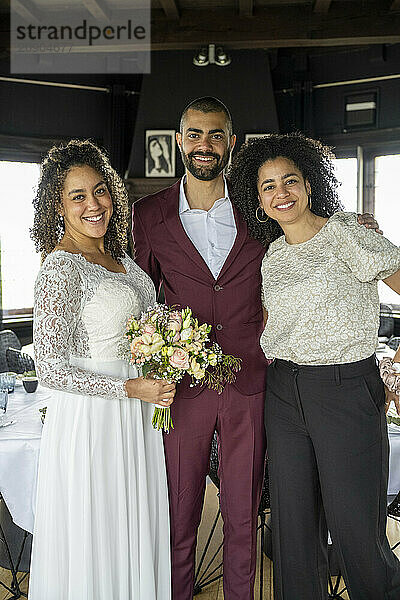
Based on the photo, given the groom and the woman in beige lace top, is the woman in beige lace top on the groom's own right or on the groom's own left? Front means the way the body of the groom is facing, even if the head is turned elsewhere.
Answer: on the groom's own left

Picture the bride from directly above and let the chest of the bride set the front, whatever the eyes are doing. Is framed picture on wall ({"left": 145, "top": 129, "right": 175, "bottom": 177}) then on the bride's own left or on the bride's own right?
on the bride's own left

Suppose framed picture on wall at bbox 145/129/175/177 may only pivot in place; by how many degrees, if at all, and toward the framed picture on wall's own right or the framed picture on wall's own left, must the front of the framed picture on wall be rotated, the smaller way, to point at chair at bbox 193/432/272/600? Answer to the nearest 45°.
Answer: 0° — it already faces it

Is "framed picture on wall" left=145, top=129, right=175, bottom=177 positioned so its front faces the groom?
yes

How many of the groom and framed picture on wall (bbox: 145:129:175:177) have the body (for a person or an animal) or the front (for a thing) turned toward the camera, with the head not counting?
2

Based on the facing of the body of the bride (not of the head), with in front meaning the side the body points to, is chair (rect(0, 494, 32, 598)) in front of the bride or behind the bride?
behind

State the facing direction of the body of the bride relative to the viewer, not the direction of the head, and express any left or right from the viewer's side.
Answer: facing the viewer and to the right of the viewer

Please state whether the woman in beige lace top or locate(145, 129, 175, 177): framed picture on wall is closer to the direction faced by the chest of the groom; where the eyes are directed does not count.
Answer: the woman in beige lace top

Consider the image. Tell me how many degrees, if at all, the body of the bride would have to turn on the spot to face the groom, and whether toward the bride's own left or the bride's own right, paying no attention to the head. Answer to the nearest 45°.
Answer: approximately 45° to the bride's own left

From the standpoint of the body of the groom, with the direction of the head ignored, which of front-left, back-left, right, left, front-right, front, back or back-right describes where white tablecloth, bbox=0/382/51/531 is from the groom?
right

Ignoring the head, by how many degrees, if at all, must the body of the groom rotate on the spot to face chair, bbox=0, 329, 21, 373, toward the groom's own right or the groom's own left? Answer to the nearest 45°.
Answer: approximately 135° to the groom's own right

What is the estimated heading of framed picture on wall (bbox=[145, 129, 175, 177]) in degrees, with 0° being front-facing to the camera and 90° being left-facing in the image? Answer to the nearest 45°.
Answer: approximately 0°

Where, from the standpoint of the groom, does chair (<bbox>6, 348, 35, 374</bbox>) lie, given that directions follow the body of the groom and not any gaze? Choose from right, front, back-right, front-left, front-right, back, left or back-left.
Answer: back-right

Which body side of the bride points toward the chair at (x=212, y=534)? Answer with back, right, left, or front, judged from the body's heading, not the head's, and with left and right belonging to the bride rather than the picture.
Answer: left
